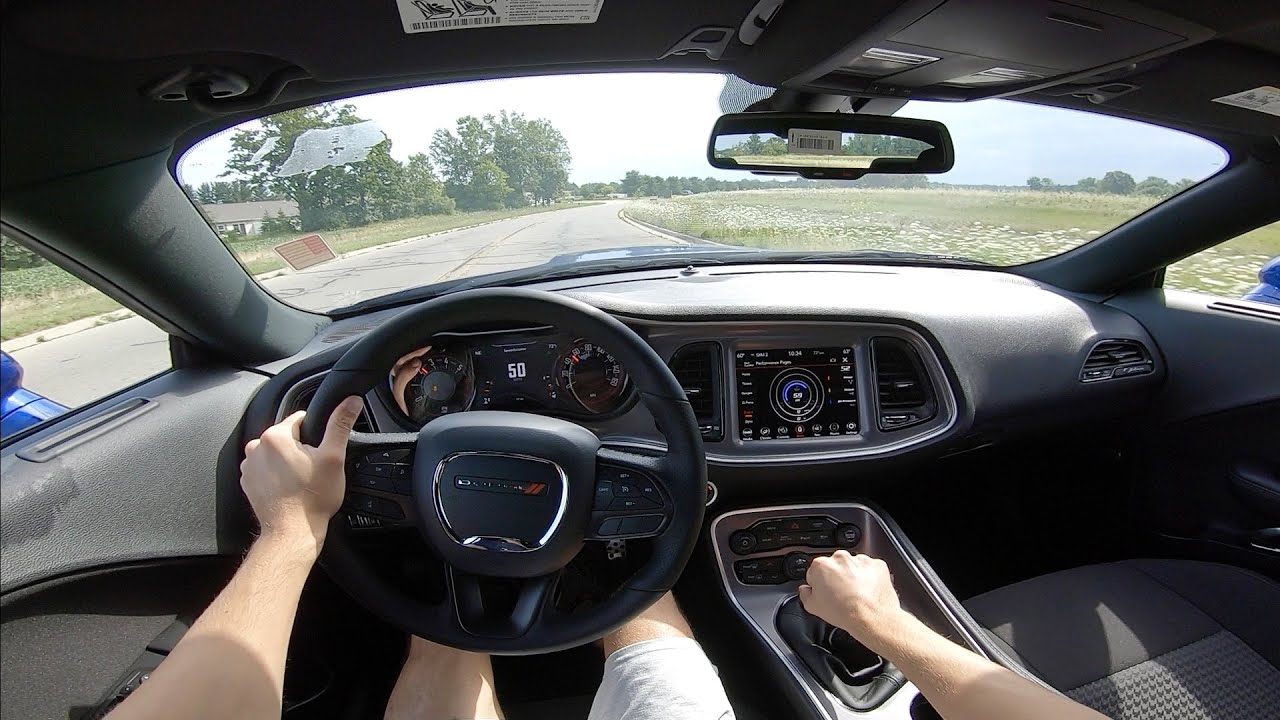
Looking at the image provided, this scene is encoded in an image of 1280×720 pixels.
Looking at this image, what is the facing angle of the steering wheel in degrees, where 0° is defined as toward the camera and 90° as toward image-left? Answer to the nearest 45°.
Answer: approximately 0°

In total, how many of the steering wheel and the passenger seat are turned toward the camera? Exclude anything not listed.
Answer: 1

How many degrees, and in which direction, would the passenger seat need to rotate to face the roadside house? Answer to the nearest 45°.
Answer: approximately 90° to its left

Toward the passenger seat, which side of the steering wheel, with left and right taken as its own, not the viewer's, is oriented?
left

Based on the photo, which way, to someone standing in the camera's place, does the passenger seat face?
facing away from the viewer and to the left of the viewer

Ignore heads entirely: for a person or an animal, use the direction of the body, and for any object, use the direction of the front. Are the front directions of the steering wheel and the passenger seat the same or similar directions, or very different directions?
very different directions
